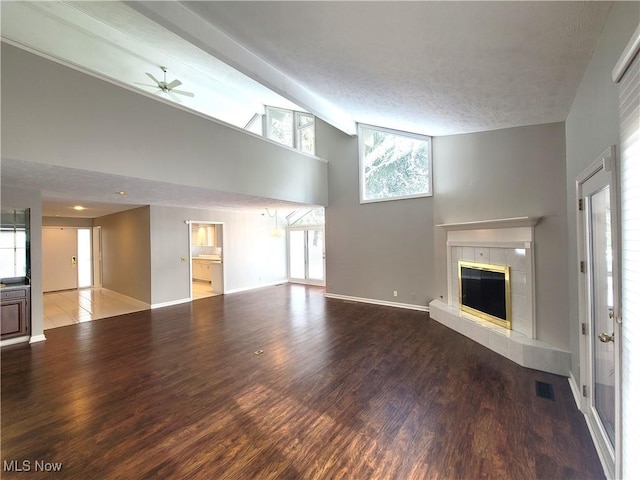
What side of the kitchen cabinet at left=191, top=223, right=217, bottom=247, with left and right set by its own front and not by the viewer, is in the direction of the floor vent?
front

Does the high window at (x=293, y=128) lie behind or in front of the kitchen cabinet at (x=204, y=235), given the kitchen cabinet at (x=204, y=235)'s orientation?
in front

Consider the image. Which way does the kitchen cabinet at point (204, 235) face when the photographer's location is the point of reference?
facing the viewer

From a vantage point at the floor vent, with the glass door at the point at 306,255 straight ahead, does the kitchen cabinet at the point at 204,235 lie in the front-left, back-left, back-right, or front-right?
front-left

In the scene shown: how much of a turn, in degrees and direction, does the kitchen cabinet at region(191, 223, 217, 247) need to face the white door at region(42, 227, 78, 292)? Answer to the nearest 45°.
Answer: approximately 90° to its right

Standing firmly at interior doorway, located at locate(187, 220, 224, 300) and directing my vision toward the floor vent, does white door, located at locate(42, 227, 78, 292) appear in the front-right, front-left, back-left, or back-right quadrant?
back-right

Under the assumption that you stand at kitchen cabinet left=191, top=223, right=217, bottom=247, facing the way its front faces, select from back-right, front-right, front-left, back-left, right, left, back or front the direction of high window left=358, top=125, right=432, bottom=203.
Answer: front-left

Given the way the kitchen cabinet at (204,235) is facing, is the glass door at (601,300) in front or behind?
in front
